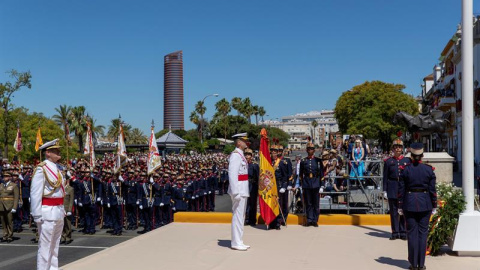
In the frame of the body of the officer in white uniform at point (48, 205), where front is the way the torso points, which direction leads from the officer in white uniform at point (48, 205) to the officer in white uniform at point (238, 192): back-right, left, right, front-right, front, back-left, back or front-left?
front-left

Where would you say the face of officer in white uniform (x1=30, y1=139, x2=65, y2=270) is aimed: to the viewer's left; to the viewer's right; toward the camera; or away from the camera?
to the viewer's right

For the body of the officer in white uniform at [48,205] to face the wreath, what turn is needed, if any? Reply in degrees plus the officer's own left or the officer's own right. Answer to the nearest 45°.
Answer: approximately 45° to the officer's own left

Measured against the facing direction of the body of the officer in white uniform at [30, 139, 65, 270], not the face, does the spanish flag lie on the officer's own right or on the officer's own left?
on the officer's own left
